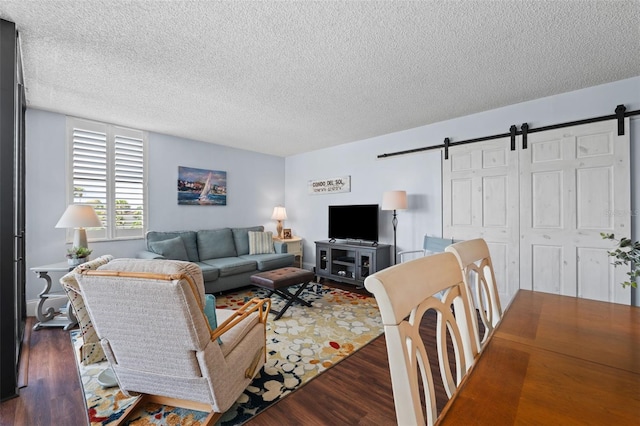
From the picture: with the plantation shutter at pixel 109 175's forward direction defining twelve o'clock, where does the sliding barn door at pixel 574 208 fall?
The sliding barn door is roughly at 12 o'clock from the plantation shutter.

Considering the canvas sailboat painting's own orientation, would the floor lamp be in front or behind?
in front

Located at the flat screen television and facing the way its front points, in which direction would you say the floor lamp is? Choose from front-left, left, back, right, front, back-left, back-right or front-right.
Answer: left

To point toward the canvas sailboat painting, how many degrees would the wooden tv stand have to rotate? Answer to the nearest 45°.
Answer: approximately 45° to its right

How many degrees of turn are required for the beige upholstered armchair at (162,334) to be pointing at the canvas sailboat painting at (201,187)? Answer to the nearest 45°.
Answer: approximately 45° to its left

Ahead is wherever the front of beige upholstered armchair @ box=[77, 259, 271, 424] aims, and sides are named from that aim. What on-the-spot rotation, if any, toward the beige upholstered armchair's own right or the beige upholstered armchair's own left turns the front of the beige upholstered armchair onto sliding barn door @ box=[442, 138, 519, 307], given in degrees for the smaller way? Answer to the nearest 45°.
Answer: approximately 45° to the beige upholstered armchair's own right
